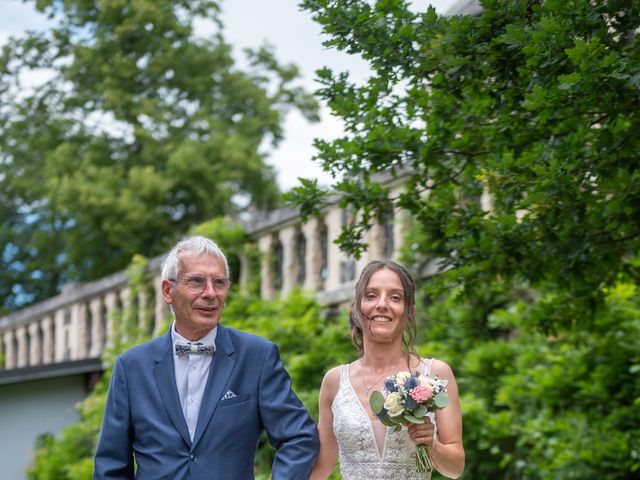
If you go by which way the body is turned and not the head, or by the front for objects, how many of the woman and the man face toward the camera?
2

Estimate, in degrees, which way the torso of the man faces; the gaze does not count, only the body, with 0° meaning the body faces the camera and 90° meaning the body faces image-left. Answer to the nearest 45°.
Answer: approximately 0°

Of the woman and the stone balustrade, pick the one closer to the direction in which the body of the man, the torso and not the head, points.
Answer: the woman

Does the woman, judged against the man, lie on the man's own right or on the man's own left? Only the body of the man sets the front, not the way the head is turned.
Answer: on the man's own left

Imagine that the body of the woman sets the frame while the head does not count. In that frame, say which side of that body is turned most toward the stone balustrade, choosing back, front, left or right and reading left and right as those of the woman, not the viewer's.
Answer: back

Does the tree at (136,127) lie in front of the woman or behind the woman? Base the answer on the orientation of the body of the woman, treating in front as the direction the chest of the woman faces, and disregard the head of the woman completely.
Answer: behind

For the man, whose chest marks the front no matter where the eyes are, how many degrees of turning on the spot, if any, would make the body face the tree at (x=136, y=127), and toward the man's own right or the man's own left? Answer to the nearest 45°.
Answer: approximately 180°

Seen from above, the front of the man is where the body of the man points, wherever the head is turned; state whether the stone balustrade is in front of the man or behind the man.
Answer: behind
